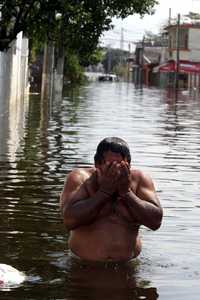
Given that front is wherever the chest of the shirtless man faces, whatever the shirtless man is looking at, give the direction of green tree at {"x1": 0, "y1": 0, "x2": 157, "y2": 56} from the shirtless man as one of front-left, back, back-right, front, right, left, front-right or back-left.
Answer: back

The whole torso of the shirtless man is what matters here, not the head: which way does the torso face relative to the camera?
toward the camera

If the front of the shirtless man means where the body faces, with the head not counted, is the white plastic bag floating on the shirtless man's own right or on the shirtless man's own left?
on the shirtless man's own right

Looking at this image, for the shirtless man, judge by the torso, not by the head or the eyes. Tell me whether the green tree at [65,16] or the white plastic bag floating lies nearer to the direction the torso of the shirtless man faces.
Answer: the white plastic bag floating
